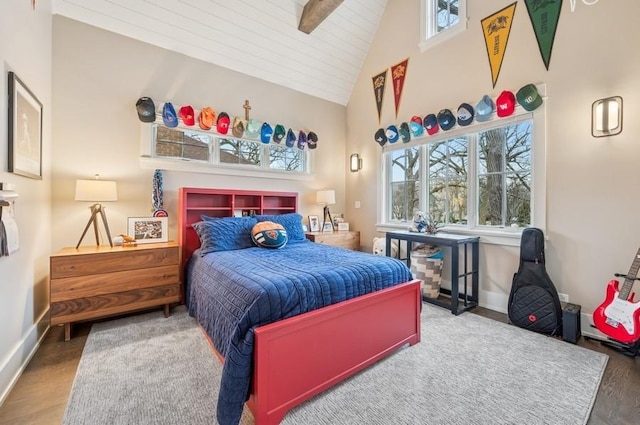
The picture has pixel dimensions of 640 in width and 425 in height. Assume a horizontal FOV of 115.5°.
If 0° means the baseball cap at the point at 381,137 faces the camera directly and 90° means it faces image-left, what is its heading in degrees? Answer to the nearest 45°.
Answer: approximately 45°

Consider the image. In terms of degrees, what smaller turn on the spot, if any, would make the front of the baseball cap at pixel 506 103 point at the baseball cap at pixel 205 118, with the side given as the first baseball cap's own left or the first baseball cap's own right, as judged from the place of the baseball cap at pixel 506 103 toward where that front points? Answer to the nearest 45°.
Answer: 0° — it already faces it

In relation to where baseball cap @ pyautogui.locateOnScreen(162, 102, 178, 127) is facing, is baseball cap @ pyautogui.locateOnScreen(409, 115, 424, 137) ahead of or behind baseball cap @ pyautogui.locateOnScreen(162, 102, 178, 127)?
ahead

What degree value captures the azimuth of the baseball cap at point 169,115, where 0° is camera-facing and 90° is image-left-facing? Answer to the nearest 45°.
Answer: approximately 315°

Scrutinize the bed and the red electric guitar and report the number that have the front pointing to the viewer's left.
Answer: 0

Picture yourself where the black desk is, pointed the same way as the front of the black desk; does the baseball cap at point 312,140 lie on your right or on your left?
on your right

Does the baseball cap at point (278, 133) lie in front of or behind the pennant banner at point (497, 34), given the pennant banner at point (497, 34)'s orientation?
in front

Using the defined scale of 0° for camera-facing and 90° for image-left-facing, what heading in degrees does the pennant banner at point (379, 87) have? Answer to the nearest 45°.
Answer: approximately 45°

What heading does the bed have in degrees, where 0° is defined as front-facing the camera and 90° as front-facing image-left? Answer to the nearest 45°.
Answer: approximately 315°

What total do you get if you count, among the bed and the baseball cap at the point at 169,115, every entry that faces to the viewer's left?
0
